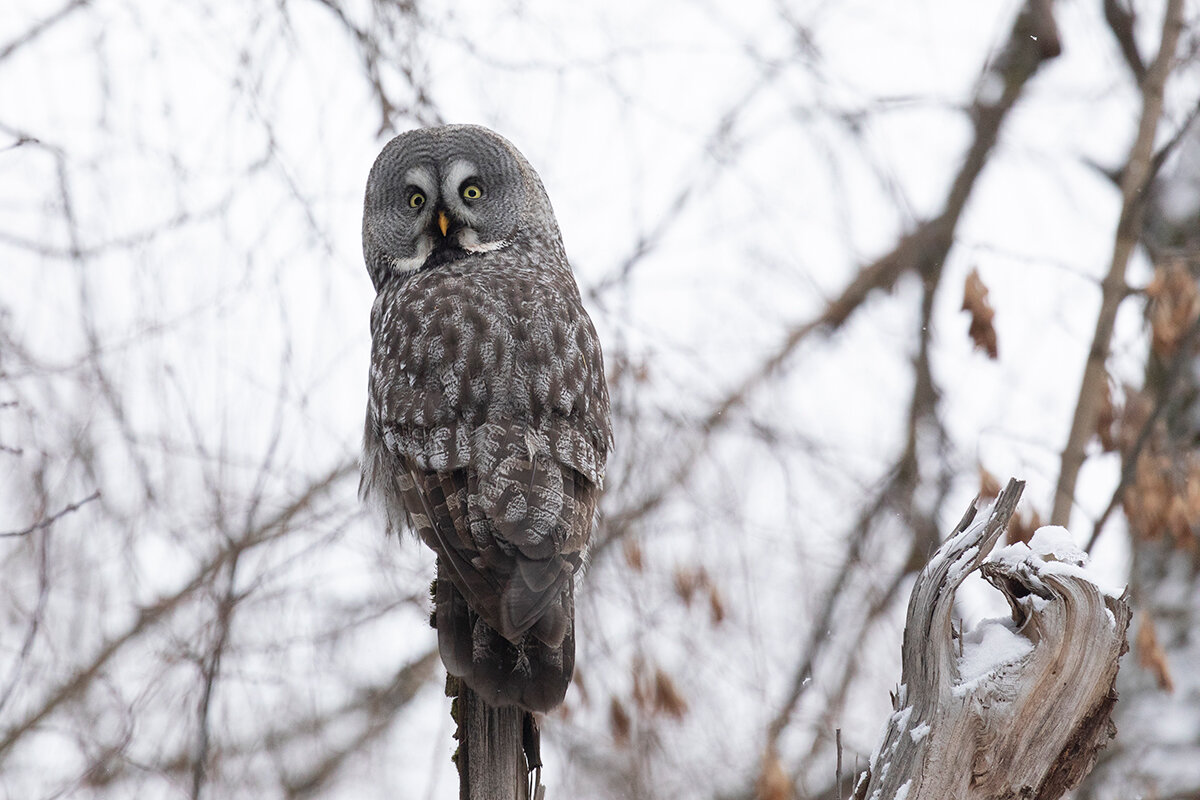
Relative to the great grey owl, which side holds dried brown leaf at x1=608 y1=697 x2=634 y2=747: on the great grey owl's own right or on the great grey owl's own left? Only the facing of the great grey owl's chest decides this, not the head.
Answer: on the great grey owl's own right

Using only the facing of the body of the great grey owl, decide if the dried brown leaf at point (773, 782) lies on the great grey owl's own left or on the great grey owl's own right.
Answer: on the great grey owl's own right

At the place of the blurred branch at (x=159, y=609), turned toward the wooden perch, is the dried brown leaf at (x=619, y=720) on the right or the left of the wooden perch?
left

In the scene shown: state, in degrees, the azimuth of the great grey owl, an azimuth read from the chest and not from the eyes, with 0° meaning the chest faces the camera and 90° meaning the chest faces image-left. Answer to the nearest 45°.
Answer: approximately 135°

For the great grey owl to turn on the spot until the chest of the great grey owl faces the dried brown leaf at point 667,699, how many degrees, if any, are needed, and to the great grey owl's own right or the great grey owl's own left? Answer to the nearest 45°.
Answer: approximately 45° to the great grey owl's own right

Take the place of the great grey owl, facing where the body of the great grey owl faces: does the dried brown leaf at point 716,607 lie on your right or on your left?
on your right

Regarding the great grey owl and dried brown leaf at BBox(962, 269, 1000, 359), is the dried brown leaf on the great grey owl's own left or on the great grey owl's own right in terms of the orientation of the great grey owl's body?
on the great grey owl's own right
